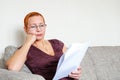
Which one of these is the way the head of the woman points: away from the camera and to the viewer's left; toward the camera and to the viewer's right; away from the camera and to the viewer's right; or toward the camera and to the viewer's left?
toward the camera and to the viewer's right

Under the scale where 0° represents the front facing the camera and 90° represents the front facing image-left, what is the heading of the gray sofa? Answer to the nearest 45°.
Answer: approximately 0°
